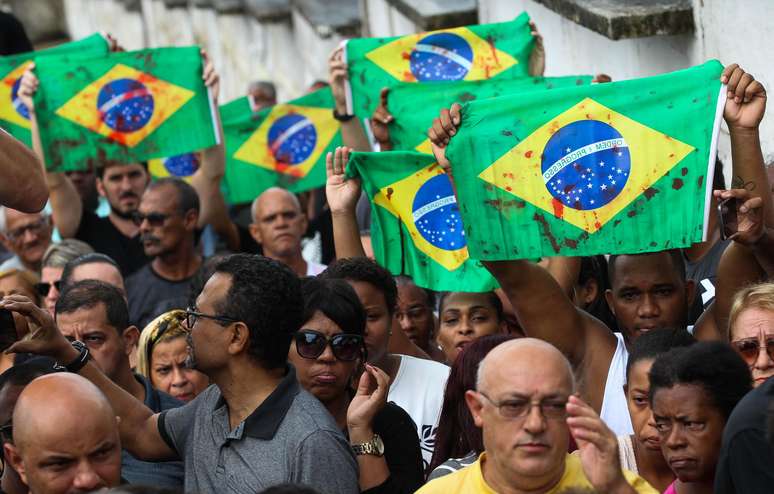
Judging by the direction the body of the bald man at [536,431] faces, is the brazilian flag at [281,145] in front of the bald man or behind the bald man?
behind

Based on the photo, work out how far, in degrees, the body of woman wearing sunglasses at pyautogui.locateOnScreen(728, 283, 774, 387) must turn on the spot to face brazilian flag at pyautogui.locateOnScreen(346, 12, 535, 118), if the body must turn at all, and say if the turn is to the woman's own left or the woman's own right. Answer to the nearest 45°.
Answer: approximately 135° to the woman's own right

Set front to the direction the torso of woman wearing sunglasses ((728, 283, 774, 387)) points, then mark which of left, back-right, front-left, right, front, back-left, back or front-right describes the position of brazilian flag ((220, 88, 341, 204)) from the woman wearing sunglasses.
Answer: back-right

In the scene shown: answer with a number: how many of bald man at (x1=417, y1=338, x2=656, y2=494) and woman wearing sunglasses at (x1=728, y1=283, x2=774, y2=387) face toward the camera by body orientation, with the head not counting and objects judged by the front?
2

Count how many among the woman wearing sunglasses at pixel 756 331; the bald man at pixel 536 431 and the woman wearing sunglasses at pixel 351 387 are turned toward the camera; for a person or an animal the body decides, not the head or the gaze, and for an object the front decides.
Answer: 3

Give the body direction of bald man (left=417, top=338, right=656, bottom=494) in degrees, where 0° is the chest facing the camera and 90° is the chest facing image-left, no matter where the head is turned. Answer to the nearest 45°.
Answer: approximately 0°

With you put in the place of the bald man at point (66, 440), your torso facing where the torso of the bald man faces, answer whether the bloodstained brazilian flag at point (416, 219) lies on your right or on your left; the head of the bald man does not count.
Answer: on your left

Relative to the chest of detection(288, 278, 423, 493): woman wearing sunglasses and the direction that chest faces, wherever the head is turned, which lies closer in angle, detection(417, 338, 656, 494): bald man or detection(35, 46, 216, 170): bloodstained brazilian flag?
the bald man

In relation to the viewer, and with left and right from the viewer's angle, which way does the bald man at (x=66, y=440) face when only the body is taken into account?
facing the viewer and to the right of the viewer

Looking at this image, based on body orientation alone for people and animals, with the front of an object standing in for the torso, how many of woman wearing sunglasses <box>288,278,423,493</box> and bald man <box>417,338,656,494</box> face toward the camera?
2
